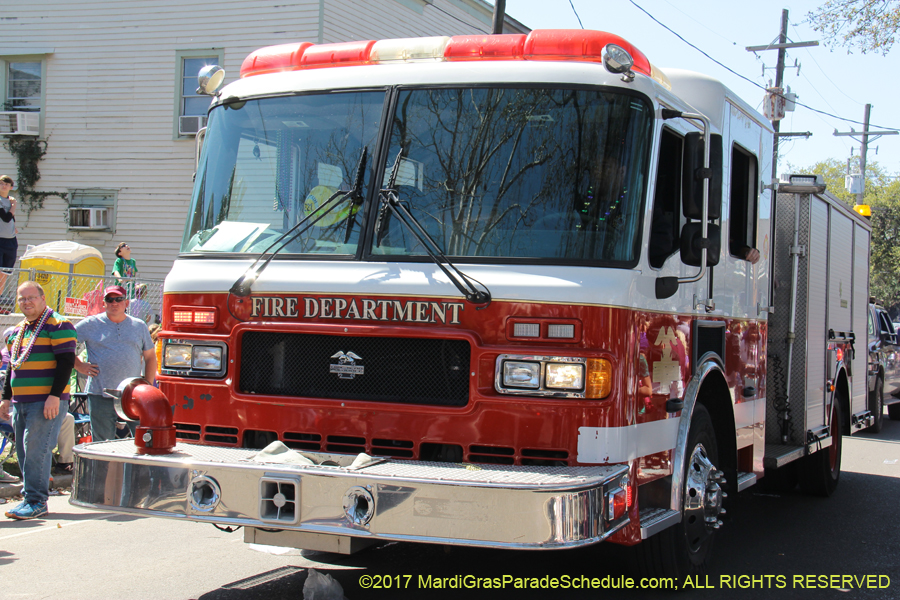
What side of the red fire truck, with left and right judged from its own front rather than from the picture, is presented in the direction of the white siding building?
right

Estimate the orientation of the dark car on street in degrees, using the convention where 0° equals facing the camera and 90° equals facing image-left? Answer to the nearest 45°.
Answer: approximately 45°

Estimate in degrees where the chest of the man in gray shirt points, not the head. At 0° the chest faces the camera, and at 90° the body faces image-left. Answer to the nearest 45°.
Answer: approximately 0°

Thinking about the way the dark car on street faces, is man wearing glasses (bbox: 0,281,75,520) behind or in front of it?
in front

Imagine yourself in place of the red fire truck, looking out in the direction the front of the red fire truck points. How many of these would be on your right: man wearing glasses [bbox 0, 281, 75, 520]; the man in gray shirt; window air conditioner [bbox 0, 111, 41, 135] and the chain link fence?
4

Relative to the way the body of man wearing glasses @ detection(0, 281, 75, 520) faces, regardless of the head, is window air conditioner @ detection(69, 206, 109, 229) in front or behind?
behind

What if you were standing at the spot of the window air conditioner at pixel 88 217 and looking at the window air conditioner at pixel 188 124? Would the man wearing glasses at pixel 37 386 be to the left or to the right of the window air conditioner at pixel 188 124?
right

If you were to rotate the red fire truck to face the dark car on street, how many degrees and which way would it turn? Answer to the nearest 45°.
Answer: approximately 180°

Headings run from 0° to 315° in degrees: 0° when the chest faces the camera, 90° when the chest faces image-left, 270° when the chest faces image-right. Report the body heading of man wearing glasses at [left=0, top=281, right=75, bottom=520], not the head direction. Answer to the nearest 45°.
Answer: approximately 45°

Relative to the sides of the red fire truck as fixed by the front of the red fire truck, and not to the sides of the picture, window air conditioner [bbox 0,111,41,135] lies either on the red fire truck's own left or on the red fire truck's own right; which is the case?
on the red fire truck's own right

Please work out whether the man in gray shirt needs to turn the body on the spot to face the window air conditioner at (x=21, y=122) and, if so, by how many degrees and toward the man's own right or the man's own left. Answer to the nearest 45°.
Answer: approximately 180°

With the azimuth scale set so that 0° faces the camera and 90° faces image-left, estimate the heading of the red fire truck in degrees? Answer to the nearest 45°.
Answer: approximately 45°

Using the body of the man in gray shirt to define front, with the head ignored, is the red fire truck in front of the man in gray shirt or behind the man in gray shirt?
in front
